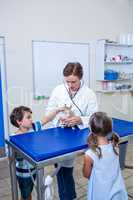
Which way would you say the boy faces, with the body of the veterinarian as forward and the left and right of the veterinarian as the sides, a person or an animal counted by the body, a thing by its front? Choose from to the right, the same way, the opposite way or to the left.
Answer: to the left

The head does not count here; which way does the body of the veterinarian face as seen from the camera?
toward the camera

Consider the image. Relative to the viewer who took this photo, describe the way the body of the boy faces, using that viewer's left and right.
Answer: facing to the right of the viewer

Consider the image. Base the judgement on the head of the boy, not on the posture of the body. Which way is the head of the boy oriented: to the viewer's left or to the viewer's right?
to the viewer's right

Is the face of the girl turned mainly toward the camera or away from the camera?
away from the camera

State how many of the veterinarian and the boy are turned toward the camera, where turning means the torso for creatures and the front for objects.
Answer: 1
